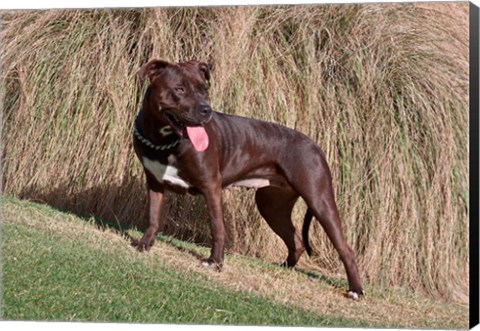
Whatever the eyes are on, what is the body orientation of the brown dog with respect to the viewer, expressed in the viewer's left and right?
facing the viewer and to the left of the viewer
